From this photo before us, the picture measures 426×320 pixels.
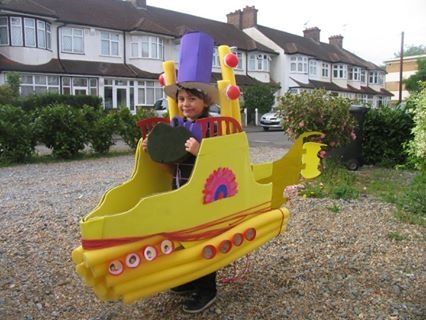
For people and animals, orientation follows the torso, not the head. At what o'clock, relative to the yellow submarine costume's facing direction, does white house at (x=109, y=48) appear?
The white house is roughly at 4 o'clock from the yellow submarine costume.

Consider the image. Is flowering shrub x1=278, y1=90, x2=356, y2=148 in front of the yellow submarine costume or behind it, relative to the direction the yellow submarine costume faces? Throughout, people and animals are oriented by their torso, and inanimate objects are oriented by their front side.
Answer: behind

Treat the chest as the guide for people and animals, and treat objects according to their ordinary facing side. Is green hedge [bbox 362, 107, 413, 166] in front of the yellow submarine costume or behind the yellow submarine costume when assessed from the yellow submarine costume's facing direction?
behind

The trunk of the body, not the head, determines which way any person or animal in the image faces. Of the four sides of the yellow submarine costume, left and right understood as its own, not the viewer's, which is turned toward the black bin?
back

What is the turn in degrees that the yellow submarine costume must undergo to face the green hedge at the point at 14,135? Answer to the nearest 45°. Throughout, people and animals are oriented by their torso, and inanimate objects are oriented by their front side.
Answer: approximately 90° to its right

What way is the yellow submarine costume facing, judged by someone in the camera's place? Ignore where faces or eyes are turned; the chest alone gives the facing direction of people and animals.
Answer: facing the viewer and to the left of the viewer

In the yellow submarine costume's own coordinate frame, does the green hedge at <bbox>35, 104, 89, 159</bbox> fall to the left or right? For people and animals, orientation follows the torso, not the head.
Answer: on its right

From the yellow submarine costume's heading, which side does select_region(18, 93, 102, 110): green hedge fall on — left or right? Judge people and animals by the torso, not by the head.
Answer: on its right

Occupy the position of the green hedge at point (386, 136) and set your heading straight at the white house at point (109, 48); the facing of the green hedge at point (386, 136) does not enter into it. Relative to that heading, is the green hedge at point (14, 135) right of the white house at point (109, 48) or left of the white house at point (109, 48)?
left

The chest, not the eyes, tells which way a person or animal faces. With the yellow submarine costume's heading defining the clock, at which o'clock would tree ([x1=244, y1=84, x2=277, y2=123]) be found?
The tree is roughly at 5 o'clock from the yellow submarine costume.
